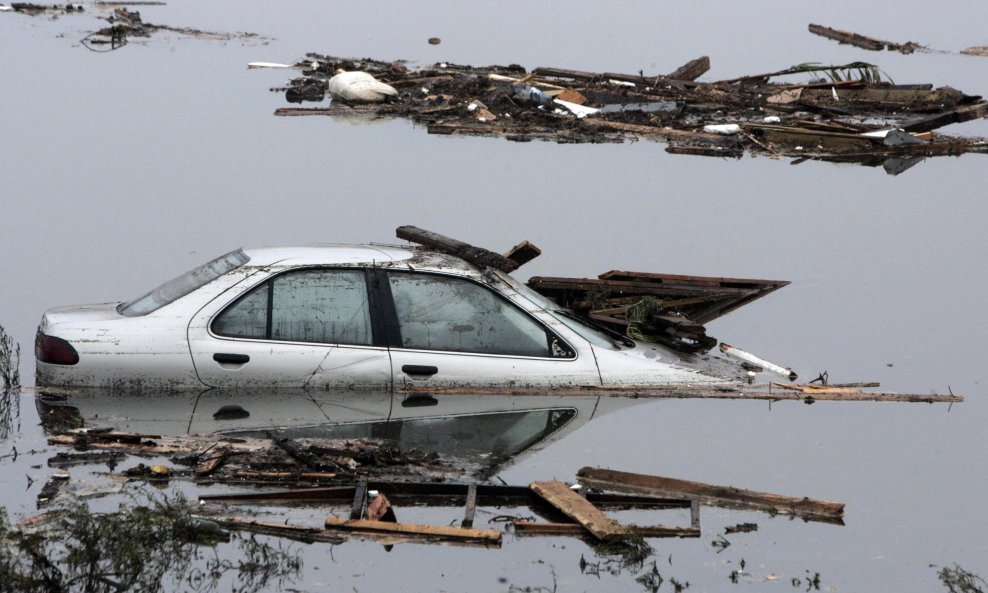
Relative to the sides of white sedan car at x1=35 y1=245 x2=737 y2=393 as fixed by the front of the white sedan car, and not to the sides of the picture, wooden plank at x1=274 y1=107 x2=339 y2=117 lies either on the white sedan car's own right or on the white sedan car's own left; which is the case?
on the white sedan car's own left

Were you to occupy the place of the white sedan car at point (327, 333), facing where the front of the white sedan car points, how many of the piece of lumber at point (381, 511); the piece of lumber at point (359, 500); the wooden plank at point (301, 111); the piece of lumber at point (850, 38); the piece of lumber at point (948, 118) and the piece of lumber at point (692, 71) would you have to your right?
2

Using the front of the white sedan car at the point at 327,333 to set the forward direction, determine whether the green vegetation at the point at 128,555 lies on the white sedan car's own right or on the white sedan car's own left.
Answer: on the white sedan car's own right

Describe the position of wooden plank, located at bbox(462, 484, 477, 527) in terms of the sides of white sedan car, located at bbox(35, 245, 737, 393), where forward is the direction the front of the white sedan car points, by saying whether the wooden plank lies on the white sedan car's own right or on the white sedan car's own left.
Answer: on the white sedan car's own right

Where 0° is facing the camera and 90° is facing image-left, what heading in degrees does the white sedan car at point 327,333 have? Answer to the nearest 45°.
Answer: approximately 270°

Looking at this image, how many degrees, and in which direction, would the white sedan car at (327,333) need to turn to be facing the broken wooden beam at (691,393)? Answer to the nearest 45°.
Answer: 0° — it already faces it

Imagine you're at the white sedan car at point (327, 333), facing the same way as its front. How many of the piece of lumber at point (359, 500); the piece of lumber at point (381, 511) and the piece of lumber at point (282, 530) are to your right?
3

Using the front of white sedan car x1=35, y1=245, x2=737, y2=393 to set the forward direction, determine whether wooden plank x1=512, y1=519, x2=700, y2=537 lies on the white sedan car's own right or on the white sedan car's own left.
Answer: on the white sedan car's own right

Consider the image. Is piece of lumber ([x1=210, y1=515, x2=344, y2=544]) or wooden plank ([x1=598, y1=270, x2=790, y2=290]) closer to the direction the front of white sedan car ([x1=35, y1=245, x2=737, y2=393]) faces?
the wooden plank

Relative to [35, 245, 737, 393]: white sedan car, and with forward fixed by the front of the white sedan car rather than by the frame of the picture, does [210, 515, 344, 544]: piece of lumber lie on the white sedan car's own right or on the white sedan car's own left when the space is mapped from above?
on the white sedan car's own right

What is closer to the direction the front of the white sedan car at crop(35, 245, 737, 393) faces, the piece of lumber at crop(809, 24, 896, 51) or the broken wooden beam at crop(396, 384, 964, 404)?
the broken wooden beam

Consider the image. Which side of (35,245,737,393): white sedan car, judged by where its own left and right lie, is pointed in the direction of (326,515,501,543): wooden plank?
right

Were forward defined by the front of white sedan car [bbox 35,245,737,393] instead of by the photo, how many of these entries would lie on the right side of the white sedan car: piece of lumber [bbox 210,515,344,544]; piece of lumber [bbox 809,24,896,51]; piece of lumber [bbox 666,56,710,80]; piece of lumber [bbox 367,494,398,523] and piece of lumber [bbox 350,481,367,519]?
3

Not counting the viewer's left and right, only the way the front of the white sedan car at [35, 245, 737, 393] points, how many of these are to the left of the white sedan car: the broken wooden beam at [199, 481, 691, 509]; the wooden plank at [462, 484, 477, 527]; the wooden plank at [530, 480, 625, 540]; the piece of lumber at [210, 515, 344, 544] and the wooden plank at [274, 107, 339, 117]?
1

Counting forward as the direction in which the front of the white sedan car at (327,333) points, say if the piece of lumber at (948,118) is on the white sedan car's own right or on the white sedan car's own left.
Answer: on the white sedan car's own left

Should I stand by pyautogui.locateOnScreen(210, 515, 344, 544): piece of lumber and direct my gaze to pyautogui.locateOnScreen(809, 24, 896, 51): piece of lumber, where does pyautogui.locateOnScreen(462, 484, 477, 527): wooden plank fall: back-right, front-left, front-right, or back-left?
front-right
